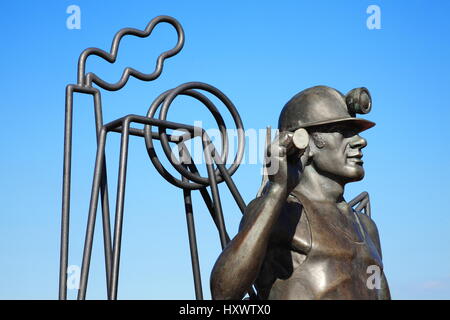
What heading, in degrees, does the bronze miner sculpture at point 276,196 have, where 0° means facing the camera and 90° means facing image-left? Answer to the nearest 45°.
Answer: approximately 315°
